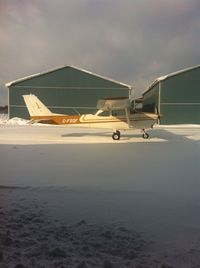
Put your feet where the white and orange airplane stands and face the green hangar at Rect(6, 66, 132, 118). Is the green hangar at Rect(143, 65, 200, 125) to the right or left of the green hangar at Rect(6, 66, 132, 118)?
right

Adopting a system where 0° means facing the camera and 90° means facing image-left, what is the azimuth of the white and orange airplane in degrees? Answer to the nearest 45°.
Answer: approximately 270°

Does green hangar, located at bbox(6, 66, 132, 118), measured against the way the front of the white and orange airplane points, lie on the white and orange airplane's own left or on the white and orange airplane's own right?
on the white and orange airplane's own left

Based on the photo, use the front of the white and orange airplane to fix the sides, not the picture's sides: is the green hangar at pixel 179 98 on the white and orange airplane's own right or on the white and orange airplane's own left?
on the white and orange airplane's own left
